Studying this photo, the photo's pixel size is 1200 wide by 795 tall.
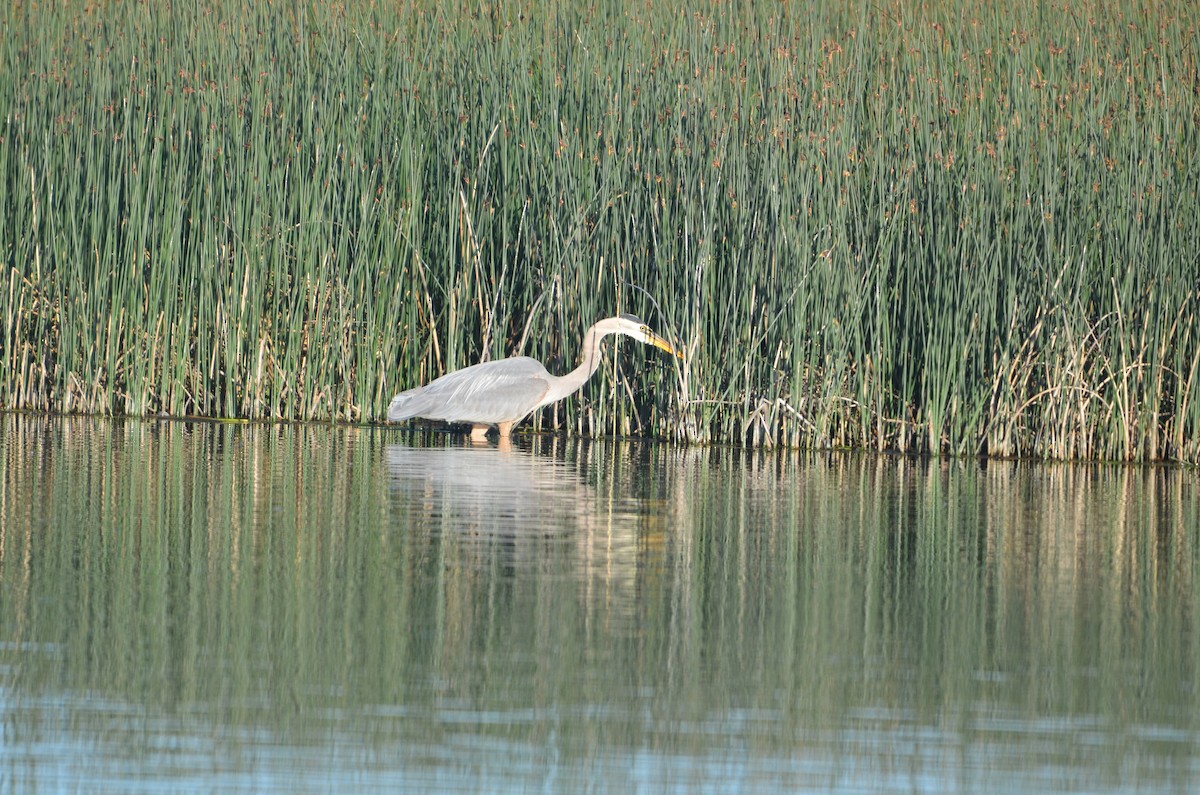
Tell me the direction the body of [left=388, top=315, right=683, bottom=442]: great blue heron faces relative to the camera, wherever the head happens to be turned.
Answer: to the viewer's right
